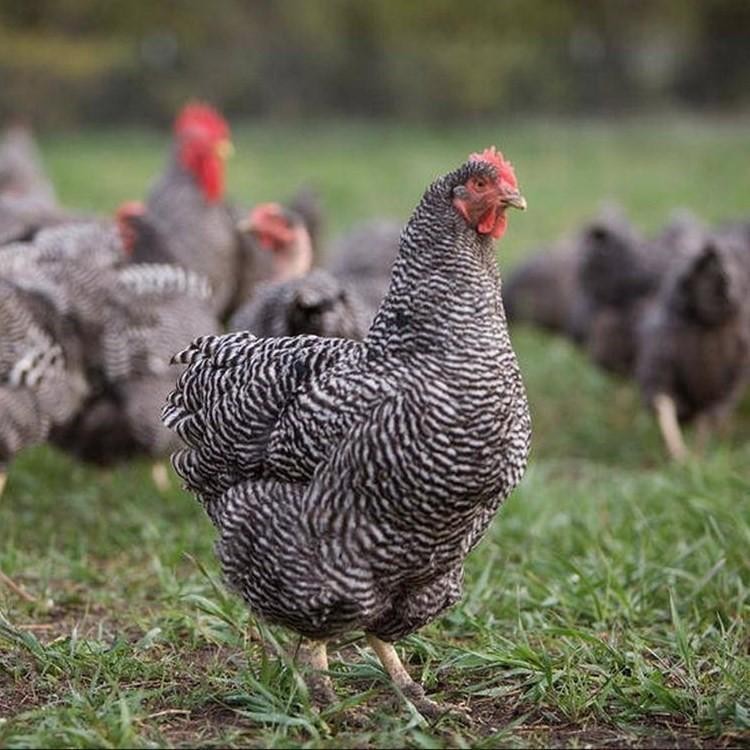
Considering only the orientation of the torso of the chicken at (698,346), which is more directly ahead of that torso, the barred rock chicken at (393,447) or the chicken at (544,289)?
the chicken

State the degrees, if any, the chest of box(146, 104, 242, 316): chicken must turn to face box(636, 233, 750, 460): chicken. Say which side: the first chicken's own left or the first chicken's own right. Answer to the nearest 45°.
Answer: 0° — it already faces it

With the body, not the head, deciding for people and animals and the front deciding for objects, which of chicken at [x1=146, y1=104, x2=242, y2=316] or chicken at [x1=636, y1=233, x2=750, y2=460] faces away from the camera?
chicken at [x1=636, y1=233, x2=750, y2=460]

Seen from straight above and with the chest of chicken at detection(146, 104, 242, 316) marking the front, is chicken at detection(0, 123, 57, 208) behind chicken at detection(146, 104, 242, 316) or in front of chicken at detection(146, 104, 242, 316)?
behind

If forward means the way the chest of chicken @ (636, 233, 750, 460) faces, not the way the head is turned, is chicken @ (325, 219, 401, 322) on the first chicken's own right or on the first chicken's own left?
on the first chicken's own left

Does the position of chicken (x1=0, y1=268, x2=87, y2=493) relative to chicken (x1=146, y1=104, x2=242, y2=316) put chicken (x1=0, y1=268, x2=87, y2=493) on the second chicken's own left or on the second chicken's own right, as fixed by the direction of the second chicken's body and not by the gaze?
on the second chicken's own right

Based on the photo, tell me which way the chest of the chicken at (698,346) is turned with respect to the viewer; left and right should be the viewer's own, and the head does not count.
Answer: facing away from the viewer

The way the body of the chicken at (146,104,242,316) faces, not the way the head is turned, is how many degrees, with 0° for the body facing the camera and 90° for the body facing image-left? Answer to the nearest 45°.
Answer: approximately 315°
